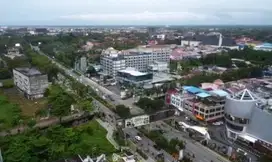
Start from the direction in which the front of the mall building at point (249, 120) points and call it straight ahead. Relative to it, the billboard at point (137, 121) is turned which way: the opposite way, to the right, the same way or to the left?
to the left

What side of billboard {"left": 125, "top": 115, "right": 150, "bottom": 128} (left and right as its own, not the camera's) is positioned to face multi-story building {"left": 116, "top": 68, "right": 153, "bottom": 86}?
back

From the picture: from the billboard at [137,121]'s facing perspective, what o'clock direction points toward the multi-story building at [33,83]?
The multi-story building is roughly at 4 o'clock from the billboard.

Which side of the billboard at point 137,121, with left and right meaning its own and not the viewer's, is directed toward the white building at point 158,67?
back

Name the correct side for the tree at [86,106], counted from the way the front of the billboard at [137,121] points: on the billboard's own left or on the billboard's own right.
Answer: on the billboard's own right

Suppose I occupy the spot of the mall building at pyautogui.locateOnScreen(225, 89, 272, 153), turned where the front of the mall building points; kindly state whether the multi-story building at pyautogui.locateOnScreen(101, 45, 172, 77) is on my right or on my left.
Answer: on my right

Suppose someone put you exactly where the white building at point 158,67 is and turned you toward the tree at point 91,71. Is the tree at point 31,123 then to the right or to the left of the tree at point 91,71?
left

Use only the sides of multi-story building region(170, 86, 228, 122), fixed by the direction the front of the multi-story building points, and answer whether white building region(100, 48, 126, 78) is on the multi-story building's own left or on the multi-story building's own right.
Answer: on the multi-story building's own right

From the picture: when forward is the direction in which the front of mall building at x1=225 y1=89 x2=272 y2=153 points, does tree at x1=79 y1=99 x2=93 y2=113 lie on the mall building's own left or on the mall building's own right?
on the mall building's own right

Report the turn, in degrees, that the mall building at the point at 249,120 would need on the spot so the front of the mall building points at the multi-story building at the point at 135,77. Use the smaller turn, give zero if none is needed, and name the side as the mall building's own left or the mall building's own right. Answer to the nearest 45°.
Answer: approximately 90° to the mall building's own right

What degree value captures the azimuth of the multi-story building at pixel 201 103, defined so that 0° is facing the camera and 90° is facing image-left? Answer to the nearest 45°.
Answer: approximately 45°
